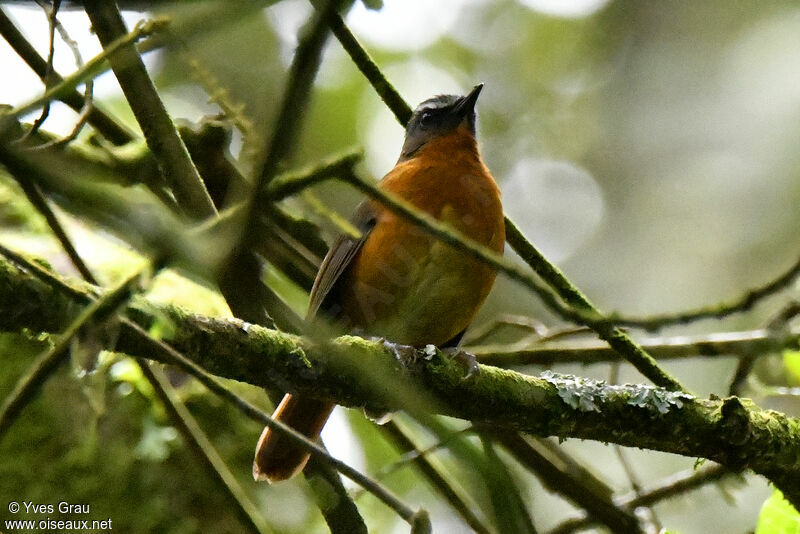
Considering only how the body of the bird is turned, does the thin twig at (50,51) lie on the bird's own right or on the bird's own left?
on the bird's own right

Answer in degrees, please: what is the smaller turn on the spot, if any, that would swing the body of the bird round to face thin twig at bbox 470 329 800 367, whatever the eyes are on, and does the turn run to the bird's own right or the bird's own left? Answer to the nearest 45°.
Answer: approximately 45° to the bird's own left

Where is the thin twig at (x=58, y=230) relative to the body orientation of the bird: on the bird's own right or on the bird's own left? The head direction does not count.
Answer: on the bird's own right

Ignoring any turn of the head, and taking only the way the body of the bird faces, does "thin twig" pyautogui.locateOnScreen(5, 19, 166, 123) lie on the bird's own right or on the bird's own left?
on the bird's own right

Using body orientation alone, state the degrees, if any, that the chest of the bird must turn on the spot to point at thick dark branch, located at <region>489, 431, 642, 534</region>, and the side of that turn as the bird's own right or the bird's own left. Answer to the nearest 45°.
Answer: approximately 45° to the bird's own left

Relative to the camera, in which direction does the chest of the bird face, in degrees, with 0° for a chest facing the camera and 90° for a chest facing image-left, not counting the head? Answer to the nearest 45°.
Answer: approximately 315°

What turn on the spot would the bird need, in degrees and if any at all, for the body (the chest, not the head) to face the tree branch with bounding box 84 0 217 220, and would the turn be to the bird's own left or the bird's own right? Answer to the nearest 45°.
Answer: approximately 90° to the bird's own right
